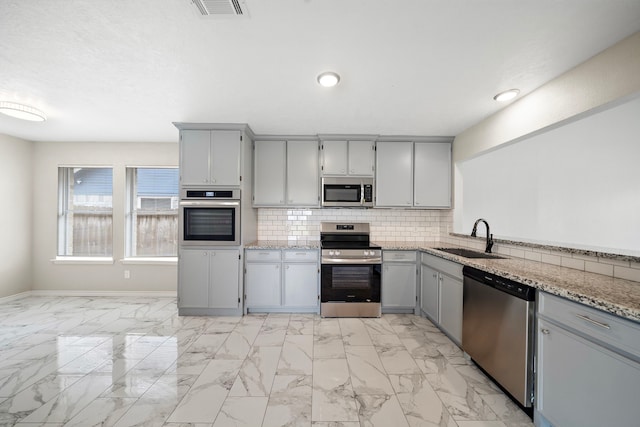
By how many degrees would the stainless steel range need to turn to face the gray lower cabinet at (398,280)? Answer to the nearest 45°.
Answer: approximately 90° to its left

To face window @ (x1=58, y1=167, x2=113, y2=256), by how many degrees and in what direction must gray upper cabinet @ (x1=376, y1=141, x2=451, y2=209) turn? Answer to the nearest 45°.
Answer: approximately 90° to its right

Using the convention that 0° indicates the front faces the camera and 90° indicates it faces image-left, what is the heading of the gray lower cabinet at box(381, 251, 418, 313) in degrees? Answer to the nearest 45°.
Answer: approximately 0°

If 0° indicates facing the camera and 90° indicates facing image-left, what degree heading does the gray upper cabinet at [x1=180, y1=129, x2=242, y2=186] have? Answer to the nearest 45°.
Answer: approximately 0°

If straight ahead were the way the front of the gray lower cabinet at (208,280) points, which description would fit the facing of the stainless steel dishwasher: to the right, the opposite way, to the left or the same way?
to the right

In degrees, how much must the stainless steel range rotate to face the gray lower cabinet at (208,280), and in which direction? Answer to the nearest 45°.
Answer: approximately 90° to its right

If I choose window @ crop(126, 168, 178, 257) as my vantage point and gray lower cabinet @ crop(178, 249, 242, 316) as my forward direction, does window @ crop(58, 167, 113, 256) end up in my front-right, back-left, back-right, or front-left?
back-right
